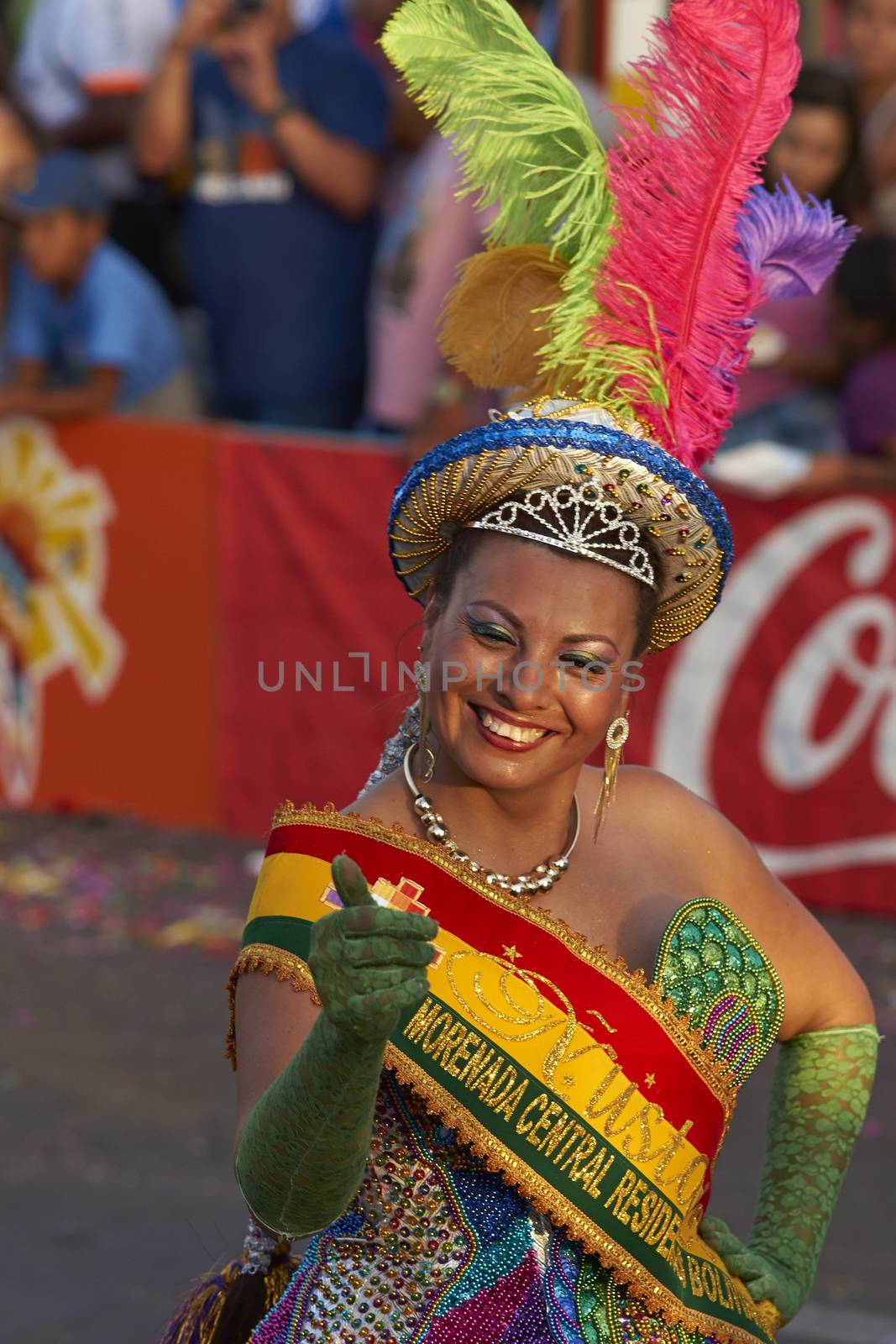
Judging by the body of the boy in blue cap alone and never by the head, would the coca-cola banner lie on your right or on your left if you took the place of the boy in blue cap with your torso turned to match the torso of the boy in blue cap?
on your left

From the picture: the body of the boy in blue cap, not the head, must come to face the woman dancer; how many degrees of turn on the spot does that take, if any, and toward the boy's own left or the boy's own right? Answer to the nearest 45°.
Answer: approximately 45° to the boy's own left

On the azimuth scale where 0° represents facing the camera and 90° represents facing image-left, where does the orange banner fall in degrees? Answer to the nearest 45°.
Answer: approximately 0°

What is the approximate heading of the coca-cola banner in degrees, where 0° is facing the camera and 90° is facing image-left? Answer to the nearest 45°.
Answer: approximately 0°

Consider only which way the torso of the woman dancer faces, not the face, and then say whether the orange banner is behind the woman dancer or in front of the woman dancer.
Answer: behind
